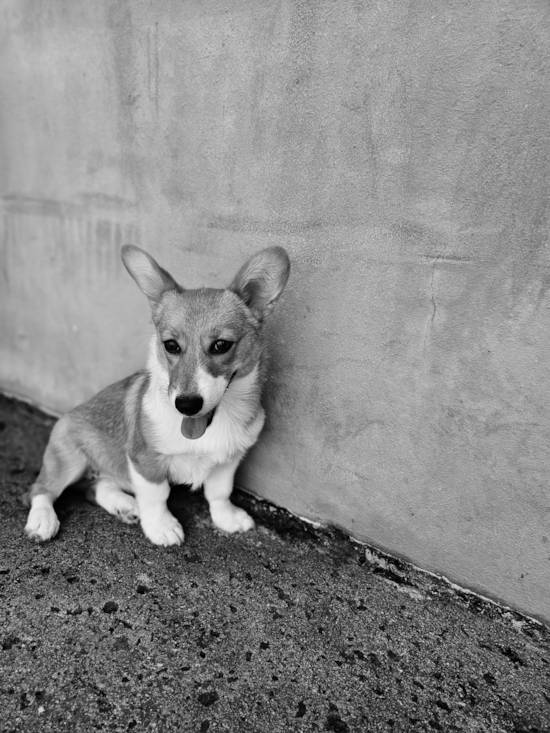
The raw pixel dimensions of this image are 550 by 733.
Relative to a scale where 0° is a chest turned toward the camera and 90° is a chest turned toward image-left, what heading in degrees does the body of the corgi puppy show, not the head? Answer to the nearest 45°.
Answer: approximately 315°
